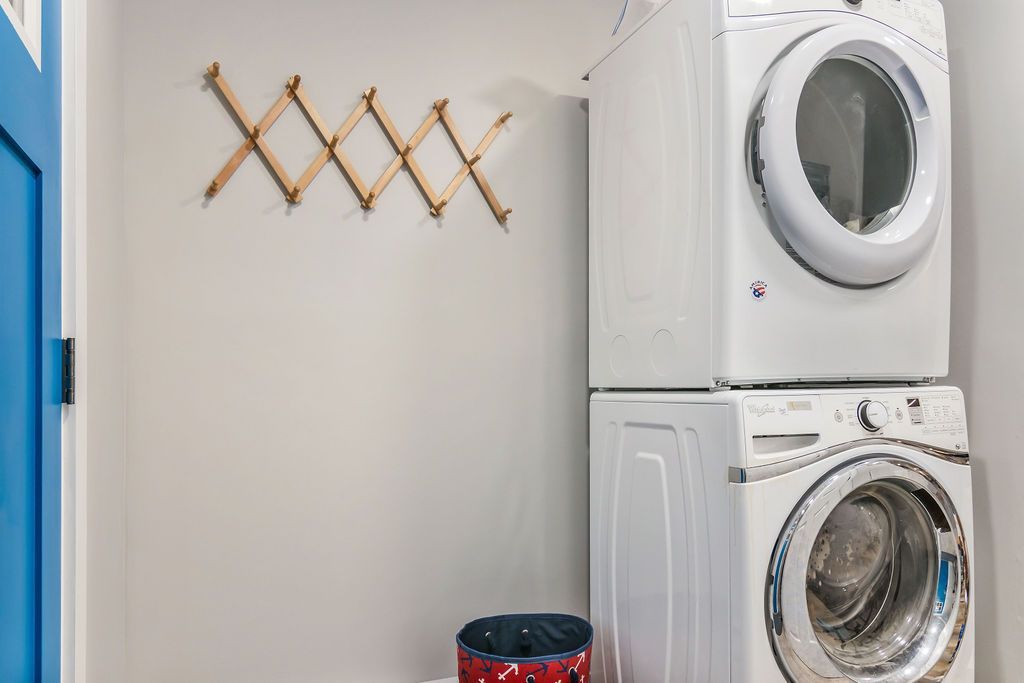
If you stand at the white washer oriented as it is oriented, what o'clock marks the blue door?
The blue door is roughly at 3 o'clock from the white washer.

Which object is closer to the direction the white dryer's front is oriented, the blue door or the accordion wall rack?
the blue door

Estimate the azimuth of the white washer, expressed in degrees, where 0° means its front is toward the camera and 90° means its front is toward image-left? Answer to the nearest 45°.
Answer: approximately 315°

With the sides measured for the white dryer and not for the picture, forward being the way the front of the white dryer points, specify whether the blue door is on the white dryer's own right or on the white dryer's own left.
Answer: on the white dryer's own right

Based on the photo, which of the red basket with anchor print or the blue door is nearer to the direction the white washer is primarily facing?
the blue door

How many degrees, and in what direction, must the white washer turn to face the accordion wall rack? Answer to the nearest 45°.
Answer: approximately 135° to its right
